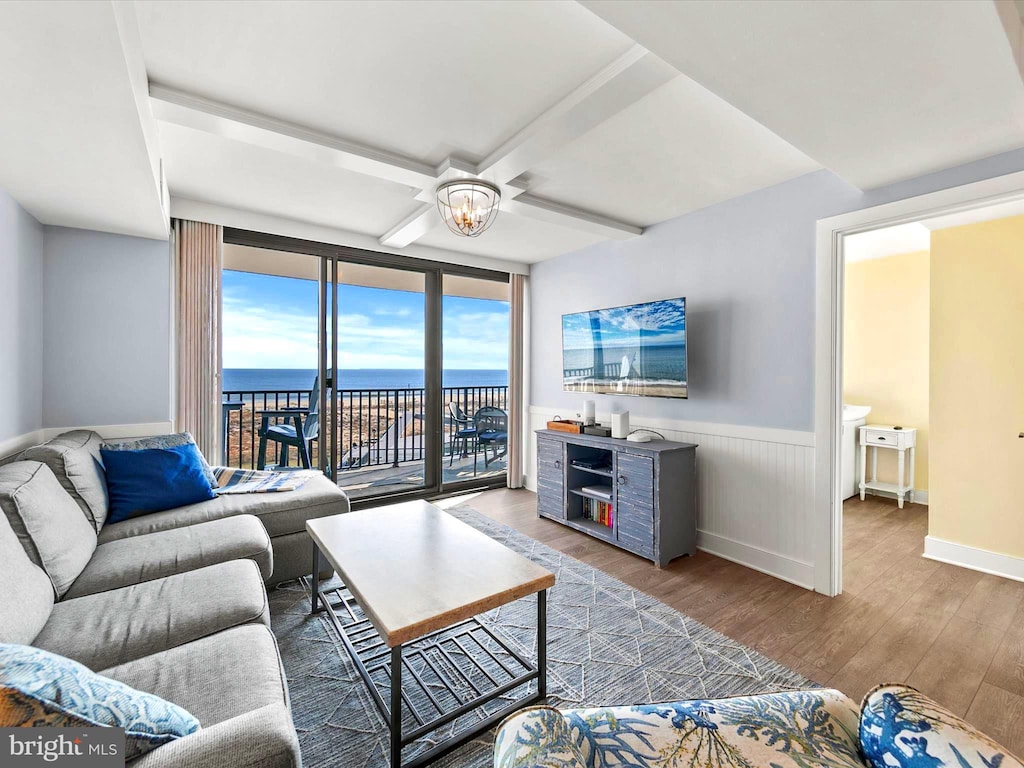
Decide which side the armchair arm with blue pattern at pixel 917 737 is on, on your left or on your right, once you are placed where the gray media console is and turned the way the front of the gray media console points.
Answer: on your left

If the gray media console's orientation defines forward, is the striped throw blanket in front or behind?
in front

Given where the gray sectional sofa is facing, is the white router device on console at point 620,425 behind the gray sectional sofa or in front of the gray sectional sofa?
in front

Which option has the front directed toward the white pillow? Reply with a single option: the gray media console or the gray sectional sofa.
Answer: the gray sectional sofa

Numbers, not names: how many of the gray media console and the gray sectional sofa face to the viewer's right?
1

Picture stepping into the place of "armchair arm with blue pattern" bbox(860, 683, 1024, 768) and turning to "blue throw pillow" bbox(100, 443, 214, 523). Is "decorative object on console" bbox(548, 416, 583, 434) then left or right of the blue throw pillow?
right

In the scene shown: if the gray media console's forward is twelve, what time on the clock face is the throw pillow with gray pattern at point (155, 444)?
The throw pillow with gray pattern is roughly at 1 o'clock from the gray media console.

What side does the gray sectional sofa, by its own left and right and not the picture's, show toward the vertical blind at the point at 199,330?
left

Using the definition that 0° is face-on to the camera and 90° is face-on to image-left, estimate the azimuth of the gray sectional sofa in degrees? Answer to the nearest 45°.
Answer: approximately 270°

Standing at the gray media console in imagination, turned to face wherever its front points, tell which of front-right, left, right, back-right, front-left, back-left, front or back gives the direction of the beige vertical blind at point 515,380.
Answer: right

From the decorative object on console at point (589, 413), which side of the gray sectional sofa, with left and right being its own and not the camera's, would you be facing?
front

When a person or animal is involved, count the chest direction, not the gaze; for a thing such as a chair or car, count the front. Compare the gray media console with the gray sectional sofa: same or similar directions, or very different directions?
very different directions

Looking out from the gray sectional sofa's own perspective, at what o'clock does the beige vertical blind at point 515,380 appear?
The beige vertical blind is roughly at 11 o'clock from the gray sectional sofa.

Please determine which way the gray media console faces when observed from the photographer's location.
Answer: facing the viewer and to the left of the viewer

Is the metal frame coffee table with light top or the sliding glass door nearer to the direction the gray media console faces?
the metal frame coffee table with light top

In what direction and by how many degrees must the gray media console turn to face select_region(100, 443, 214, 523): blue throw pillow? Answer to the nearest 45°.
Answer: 0° — it already faces it
